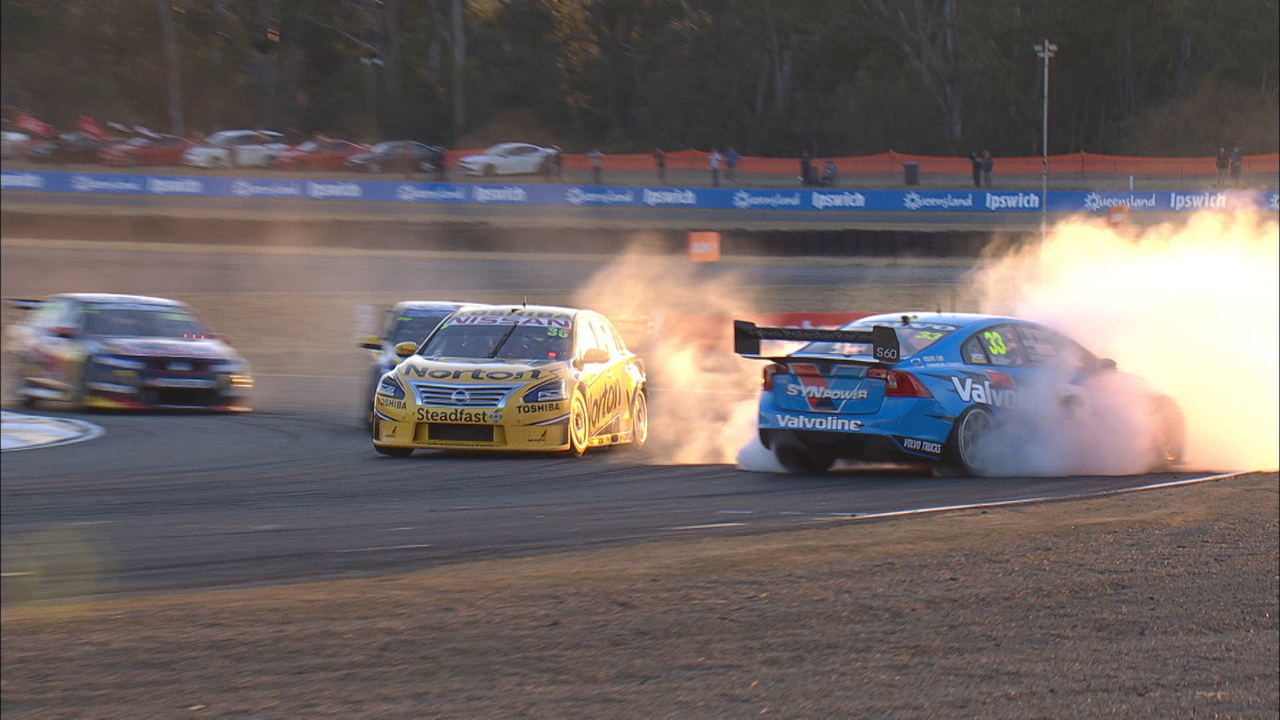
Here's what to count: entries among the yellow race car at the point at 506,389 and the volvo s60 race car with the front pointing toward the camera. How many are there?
1

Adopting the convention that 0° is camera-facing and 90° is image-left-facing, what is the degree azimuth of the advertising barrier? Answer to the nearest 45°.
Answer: approximately 0°

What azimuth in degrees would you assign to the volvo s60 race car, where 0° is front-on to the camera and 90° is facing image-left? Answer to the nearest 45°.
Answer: approximately 225°

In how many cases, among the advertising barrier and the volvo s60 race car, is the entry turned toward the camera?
1

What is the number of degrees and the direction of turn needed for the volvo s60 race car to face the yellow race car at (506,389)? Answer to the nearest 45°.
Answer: approximately 135° to its left
